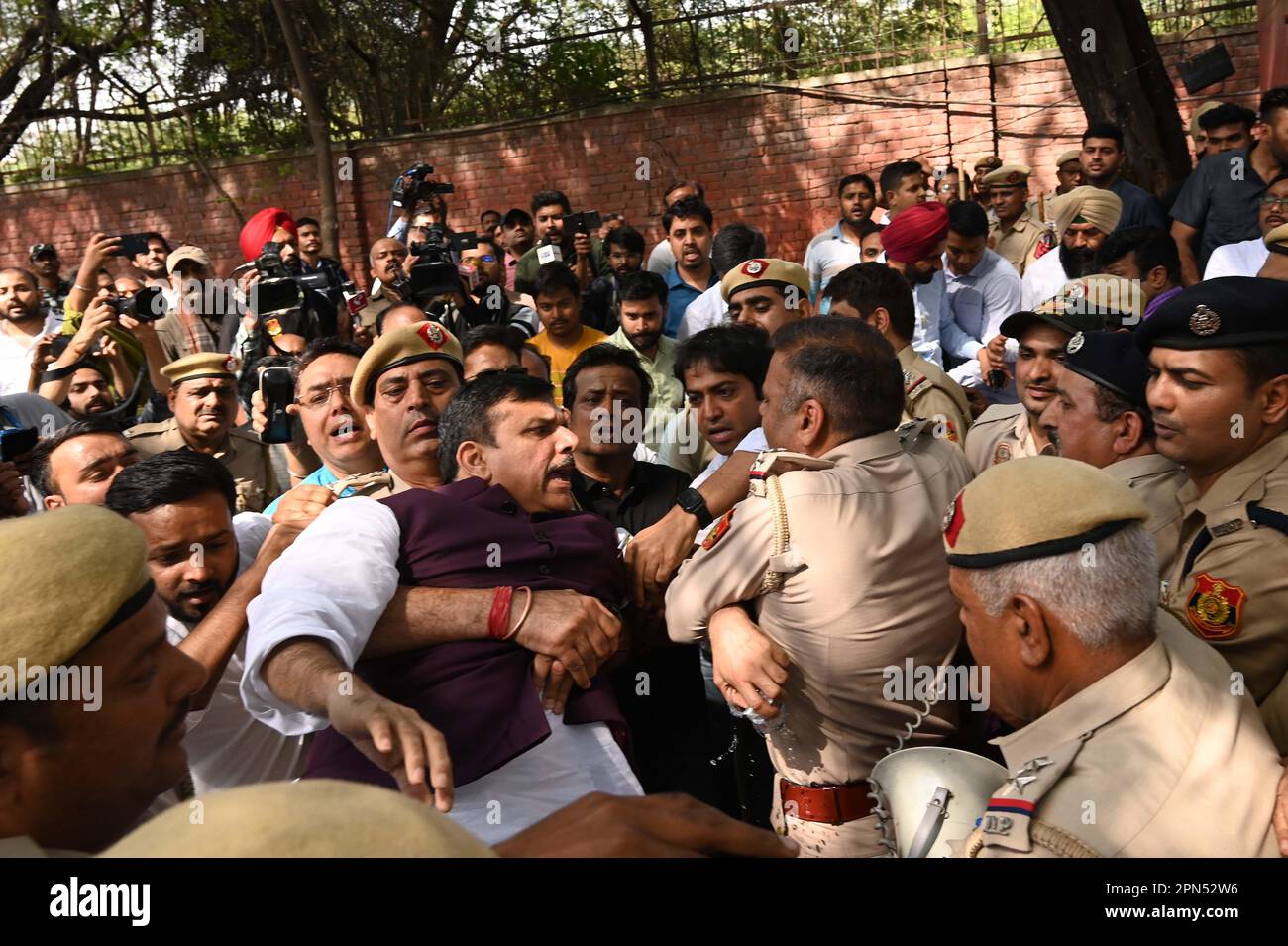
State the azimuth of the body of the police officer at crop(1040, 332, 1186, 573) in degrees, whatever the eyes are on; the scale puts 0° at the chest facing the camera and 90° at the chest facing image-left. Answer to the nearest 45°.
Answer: approximately 90°

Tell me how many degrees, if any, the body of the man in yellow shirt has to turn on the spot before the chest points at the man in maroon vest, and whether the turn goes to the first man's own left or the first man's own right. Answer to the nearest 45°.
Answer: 0° — they already face them

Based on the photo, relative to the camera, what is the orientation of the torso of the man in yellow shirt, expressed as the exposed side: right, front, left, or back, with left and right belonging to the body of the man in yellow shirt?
front

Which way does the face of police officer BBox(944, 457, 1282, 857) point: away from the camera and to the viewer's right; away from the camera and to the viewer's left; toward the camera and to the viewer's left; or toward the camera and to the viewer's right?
away from the camera and to the viewer's left

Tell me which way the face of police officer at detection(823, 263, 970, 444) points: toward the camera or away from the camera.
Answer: away from the camera

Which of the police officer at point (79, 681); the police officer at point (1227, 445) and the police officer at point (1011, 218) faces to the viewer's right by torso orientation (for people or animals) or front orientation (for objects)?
the police officer at point (79, 681)

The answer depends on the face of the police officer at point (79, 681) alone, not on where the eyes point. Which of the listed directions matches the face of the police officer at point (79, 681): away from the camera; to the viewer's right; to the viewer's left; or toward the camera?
to the viewer's right

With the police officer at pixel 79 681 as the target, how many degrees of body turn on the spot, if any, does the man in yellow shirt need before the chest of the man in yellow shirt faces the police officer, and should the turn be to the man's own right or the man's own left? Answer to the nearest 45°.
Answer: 0° — they already face them

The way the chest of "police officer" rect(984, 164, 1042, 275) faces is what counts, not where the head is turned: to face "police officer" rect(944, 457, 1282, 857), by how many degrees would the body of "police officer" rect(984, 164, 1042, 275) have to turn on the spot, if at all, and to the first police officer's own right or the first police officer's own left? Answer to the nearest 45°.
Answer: approximately 45° to the first police officer's own left

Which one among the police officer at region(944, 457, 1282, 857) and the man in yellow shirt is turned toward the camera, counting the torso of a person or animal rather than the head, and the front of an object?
the man in yellow shirt

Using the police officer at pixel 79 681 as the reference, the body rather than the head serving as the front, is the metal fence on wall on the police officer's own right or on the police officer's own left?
on the police officer's own left

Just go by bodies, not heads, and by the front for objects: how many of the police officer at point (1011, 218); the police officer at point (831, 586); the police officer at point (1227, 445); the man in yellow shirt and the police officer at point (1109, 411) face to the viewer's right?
0

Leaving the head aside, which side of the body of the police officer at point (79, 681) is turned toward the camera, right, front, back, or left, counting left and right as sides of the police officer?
right

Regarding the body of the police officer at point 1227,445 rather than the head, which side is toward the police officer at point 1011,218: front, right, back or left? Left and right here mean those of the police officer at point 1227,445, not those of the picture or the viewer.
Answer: right
